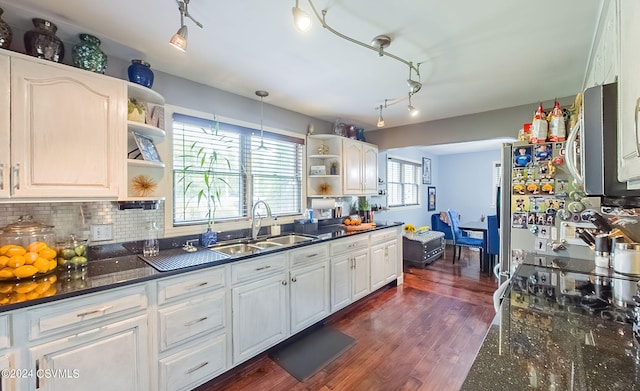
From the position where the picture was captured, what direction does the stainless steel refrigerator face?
facing to the left of the viewer

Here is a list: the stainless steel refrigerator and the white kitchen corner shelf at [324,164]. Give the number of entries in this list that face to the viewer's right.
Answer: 0

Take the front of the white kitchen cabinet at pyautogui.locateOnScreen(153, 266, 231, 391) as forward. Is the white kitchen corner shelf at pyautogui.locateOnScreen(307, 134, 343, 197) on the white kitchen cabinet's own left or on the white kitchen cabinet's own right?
on the white kitchen cabinet's own left

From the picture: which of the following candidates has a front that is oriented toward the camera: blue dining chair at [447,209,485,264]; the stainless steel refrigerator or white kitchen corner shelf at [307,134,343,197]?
the white kitchen corner shelf

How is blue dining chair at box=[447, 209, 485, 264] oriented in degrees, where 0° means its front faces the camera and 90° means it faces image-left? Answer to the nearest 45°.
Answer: approximately 270°

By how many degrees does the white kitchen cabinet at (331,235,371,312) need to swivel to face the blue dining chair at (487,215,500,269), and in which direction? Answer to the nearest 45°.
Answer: approximately 90° to its left

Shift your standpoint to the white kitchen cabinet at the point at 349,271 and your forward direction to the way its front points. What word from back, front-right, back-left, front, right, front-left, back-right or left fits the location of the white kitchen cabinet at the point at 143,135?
right

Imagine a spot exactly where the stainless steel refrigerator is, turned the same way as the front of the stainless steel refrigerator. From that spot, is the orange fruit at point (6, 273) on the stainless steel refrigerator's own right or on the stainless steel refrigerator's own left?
on the stainless steel refrigerator's own left

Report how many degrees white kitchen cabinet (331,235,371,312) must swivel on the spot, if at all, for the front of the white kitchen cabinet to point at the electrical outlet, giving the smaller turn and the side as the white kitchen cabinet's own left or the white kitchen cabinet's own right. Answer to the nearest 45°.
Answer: approximately 90° to the white kitchen cabinet's own right

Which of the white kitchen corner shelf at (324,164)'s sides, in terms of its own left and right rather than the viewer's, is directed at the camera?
front

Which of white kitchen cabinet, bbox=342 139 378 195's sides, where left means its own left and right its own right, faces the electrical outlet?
right

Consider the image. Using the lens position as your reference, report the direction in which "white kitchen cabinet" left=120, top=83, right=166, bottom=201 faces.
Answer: facing the viewer and to the right of the viewer

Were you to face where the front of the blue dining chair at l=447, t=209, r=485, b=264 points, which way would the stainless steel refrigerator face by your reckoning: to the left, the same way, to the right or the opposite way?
the opposite way

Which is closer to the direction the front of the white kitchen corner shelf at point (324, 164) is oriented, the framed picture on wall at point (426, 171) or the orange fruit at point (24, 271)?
the orange fruit

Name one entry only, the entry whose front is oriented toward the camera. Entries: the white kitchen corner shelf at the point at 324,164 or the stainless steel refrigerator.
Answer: the white kitchen corner shelf

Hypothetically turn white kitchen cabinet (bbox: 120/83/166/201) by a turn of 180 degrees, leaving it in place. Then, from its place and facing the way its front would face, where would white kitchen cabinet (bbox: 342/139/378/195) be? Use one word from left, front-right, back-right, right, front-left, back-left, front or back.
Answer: back-right
